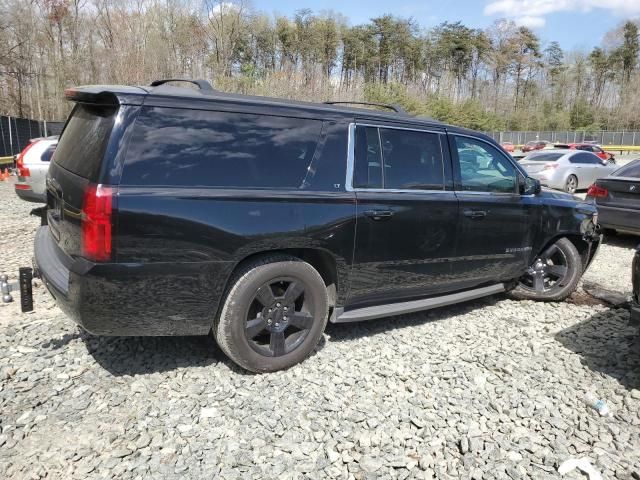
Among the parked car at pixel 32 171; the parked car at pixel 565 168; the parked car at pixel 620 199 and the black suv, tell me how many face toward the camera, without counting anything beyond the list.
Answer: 0

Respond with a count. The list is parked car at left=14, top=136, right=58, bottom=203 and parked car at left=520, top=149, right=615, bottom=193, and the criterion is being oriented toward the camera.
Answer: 0

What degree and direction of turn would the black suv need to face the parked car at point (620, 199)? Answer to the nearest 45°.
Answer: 0° — it already faces it

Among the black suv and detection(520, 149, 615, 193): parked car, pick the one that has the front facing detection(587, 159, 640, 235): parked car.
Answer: the black suv

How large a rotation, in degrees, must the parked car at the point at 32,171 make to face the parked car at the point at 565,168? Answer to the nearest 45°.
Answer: approximately 45° to its right

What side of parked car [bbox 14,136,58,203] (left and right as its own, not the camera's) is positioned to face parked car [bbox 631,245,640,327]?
right

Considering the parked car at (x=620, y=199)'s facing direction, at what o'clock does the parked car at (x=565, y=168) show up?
the parked car at (x=565, y=168) is roughly at 10 o'clock from the parked car at (x=620, y=199).

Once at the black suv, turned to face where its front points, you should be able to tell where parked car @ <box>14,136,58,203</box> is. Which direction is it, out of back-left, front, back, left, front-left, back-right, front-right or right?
left

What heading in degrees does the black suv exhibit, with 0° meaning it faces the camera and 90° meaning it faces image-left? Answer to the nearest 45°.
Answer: approximately 225°

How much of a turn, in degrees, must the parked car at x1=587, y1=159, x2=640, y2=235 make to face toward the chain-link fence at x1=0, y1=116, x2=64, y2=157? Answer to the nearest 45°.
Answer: approximately 135° to its left

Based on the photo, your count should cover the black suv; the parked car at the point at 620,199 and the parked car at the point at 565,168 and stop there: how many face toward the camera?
0

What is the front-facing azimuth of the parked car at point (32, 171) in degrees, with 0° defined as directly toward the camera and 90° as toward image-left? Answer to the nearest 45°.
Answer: approximately 225°

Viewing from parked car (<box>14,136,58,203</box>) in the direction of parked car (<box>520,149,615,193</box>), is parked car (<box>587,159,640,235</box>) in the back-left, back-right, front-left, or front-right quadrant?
front-right

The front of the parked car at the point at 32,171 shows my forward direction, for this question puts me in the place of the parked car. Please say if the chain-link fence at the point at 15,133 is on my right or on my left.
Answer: on my left

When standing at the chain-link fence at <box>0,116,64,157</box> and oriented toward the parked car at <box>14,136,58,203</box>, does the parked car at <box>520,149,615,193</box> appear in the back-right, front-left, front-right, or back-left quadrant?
front-left

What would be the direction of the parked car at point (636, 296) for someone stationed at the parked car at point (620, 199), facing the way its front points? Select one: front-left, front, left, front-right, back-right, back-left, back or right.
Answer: back-right

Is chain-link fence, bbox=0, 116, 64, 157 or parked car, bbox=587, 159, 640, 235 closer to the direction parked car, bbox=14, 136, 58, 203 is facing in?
the chain-link fence

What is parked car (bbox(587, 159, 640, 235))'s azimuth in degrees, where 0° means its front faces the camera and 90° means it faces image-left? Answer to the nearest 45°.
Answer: approximately 225°
